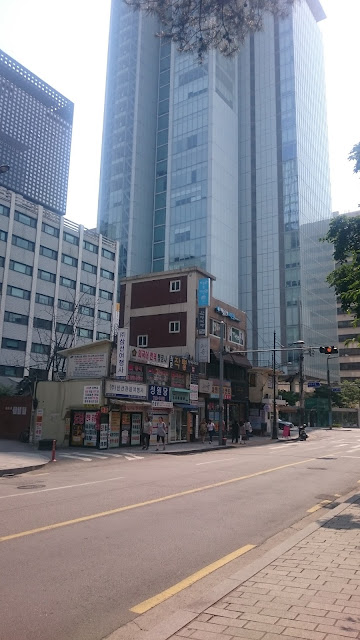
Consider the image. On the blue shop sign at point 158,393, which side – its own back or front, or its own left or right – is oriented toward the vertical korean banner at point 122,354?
right

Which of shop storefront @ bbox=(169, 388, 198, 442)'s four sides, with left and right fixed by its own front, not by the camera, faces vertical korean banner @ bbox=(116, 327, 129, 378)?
right

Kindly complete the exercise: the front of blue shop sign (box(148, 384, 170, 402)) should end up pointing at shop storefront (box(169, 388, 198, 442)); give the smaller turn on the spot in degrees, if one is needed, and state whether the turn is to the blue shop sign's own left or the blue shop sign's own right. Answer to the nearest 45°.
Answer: approximately 90° to the blue shop sign's own left

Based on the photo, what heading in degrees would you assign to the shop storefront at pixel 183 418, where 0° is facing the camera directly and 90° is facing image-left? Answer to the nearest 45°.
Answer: approximately 315°

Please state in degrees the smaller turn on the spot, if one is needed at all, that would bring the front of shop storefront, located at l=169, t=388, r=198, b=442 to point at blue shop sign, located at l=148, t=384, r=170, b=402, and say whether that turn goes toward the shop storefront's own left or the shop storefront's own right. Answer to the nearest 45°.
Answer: approximately 90° to the shop storefront's own right
